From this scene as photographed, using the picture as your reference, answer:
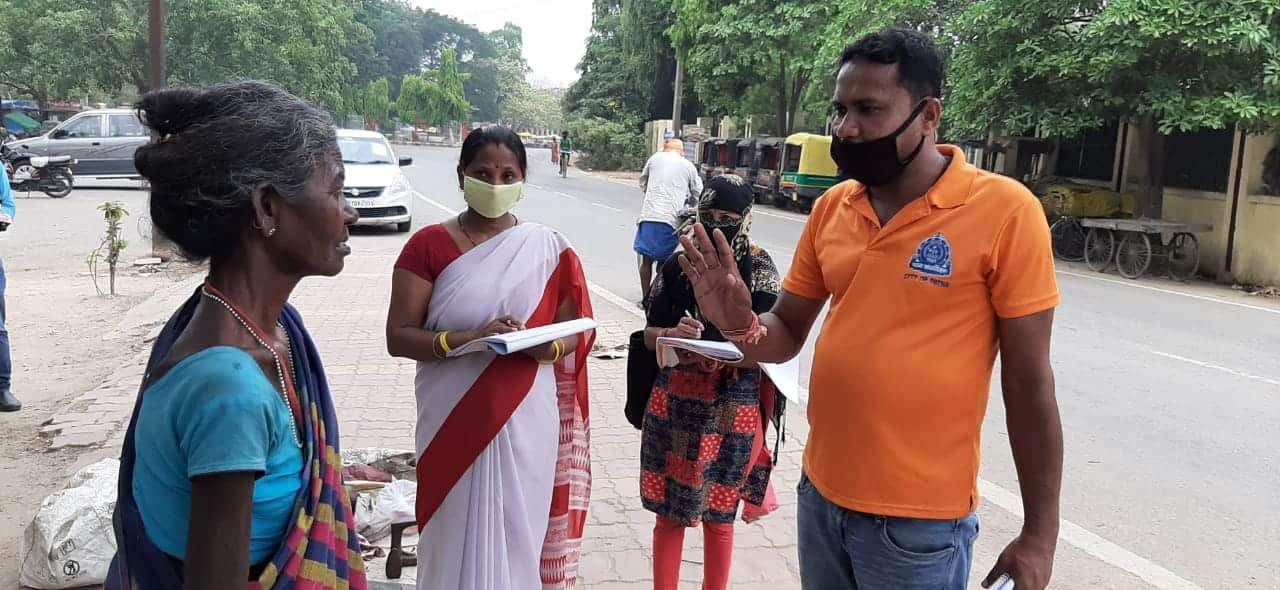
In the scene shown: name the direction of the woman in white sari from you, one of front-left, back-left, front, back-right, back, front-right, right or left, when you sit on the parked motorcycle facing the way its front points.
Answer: left

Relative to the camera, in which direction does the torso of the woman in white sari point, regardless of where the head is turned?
toward the camera

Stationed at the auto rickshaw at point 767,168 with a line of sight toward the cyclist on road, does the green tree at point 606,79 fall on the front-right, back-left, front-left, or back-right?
front-right

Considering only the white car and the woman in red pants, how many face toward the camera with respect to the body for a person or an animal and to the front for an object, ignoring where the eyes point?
2

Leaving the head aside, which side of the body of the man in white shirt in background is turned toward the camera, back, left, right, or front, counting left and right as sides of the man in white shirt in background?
back

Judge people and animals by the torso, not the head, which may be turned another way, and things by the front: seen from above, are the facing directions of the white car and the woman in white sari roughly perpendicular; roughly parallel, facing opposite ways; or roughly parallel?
roughly parallel

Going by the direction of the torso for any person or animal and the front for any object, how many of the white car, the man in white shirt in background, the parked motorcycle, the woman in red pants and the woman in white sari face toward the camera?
3

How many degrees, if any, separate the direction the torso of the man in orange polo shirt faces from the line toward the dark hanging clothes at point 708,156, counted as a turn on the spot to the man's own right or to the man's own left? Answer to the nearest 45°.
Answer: approximately 135° to the man's own right

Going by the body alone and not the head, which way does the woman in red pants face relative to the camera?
toward the camera

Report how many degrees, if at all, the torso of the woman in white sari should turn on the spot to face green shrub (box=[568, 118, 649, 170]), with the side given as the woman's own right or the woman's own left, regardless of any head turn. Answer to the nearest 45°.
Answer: approximately 180°

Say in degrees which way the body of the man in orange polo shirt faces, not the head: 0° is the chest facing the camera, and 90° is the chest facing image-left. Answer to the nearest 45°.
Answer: approximately 45°

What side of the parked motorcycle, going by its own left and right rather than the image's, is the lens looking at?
left

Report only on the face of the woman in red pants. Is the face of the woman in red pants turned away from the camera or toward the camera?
toward the camera

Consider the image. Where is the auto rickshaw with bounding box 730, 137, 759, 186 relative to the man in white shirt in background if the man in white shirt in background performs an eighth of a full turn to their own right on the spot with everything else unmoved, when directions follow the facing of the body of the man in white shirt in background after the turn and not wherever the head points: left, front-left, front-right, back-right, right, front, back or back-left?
front-left
